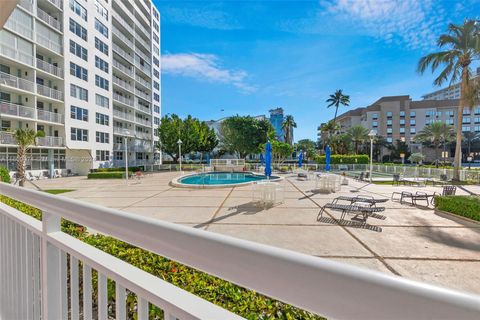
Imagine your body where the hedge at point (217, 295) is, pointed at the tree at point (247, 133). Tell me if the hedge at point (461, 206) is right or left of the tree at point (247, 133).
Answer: right

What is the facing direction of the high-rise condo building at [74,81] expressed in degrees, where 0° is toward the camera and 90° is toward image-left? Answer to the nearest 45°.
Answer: approximately 315°

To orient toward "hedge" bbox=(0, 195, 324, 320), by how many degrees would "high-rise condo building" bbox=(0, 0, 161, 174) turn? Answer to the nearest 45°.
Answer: approximately 45° to its right

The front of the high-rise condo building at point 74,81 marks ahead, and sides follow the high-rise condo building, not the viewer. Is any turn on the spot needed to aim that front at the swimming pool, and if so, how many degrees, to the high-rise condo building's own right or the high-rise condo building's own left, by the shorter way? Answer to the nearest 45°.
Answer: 0° — it already faces it

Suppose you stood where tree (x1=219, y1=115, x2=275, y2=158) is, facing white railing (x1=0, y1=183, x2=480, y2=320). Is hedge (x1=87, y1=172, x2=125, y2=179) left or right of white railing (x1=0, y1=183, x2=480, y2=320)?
right

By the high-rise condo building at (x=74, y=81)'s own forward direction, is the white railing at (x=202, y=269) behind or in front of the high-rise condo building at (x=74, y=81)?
in front

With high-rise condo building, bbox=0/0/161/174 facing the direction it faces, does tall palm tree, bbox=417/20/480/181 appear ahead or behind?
ahead
